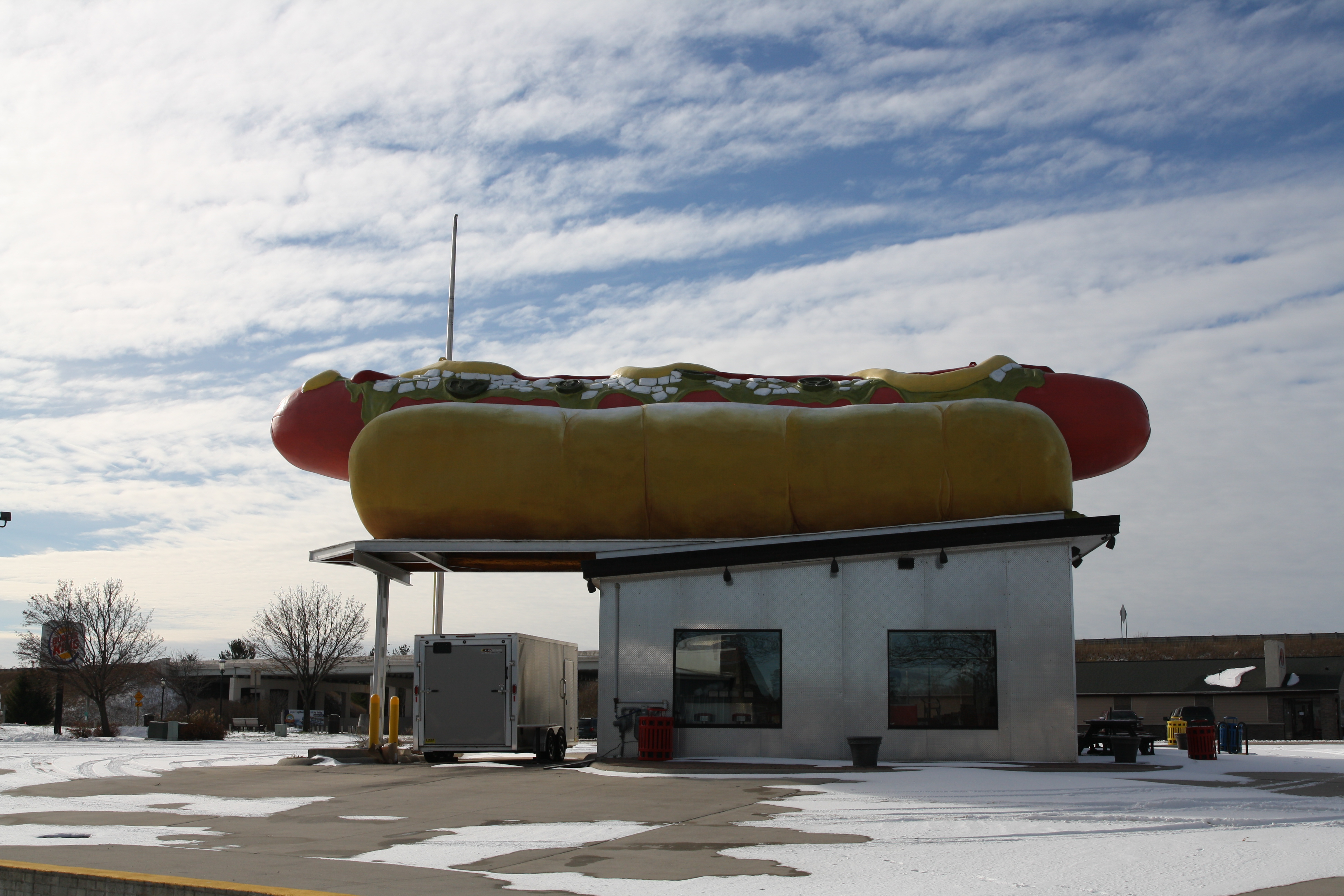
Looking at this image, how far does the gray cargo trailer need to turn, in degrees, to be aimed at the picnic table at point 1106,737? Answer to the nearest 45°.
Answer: approximately 90° to its right

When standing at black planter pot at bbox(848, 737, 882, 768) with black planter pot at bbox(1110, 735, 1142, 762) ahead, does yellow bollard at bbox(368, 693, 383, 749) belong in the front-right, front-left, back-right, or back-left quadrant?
back-left

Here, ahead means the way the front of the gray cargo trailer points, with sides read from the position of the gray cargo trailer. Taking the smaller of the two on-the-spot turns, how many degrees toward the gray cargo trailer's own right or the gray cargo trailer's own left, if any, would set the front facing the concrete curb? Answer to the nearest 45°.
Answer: approximately 180°

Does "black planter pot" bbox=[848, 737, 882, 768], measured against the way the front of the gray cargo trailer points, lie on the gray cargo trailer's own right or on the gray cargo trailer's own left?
on the gray cargo trailer's own right

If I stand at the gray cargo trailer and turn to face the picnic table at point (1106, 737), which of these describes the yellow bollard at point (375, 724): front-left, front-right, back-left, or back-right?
back-left

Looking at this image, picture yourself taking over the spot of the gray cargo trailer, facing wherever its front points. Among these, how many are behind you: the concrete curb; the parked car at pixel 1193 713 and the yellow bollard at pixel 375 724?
1

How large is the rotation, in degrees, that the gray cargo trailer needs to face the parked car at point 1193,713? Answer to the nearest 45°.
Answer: approximately 45° to its right

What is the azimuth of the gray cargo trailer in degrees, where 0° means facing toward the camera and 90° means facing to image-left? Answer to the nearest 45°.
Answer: approximately 180°

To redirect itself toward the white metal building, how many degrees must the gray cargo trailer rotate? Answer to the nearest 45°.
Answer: approximately 135° to its right

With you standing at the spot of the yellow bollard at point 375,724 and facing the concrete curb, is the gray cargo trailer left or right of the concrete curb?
left
